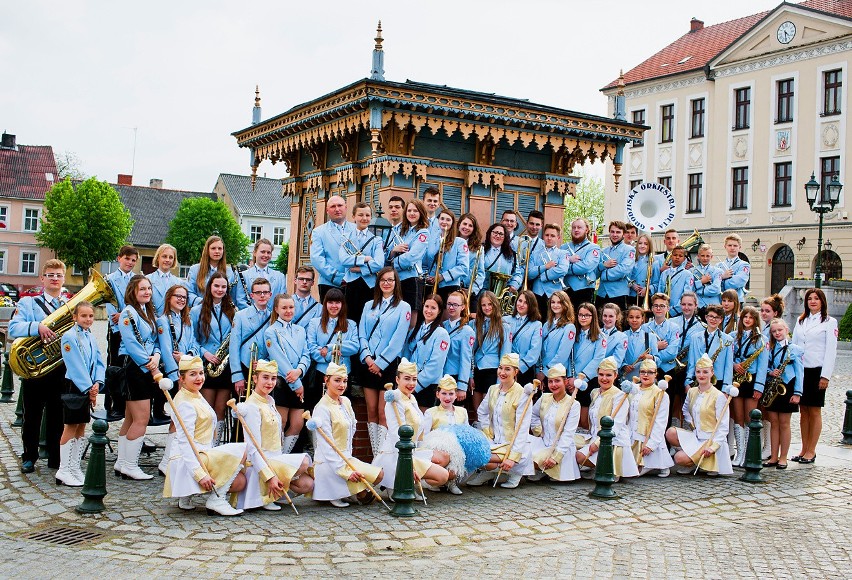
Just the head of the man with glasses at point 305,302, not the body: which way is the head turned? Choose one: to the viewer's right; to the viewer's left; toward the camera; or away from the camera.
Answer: toward the camera

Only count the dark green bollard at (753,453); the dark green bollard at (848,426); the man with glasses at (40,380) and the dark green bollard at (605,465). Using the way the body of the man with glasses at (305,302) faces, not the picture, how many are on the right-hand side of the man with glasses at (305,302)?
1

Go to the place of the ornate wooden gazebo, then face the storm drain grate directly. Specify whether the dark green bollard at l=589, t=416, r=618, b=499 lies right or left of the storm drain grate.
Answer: left

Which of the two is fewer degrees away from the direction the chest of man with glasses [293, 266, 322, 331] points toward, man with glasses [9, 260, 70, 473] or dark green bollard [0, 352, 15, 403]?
the man with glasses

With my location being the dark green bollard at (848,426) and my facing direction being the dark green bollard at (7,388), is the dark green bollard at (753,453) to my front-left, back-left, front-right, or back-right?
front-left

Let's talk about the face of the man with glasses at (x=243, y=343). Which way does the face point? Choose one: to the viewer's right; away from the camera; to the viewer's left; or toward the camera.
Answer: toward the camera

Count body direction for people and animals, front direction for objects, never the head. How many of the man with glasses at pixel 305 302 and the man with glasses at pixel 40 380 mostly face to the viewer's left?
0

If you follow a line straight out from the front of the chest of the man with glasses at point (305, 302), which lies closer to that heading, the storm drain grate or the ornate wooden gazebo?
the storm drain grate

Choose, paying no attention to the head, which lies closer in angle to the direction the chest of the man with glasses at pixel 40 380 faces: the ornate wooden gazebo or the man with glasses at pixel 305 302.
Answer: the man with glasses

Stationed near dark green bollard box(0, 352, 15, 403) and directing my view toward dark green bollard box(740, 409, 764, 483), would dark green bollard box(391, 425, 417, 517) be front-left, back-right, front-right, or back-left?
front-right

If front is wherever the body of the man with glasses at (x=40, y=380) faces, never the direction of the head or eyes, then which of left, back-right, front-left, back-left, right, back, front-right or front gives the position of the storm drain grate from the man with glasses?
front-right

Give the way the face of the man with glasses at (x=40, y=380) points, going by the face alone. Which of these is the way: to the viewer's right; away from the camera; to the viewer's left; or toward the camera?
toward the camera

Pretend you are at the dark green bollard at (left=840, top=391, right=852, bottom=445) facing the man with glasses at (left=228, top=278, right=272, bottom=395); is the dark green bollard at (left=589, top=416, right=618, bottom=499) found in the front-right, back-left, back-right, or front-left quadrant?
front-left

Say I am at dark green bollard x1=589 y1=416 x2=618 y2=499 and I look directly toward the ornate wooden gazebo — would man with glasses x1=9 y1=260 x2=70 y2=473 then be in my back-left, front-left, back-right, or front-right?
front-left

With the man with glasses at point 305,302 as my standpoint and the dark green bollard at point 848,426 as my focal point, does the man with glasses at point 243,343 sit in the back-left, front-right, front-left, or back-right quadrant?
back-right

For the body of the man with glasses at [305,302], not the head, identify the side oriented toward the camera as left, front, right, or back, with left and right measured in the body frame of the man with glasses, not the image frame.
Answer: front

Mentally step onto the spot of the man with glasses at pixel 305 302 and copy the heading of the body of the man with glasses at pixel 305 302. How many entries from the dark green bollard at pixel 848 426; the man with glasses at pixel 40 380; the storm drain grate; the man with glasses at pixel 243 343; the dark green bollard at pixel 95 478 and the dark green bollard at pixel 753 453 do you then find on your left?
2
